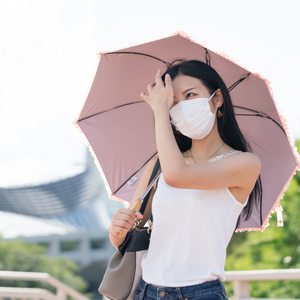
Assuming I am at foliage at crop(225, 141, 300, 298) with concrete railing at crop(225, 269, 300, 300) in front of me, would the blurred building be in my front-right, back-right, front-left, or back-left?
back-right

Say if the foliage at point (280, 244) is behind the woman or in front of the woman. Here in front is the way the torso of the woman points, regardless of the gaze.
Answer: behind

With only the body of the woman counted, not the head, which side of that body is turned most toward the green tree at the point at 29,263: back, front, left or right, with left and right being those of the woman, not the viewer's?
right

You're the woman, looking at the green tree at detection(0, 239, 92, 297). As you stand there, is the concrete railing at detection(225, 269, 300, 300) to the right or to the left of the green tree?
right

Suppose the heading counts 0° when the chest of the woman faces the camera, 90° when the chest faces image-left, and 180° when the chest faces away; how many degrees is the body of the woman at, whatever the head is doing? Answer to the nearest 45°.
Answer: approximately 45°

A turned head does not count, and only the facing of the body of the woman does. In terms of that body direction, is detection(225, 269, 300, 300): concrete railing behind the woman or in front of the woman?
behind

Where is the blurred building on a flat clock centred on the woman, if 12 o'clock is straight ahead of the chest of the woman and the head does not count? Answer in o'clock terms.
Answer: The blurred building is roughly at 4 o'clock from the woman.
